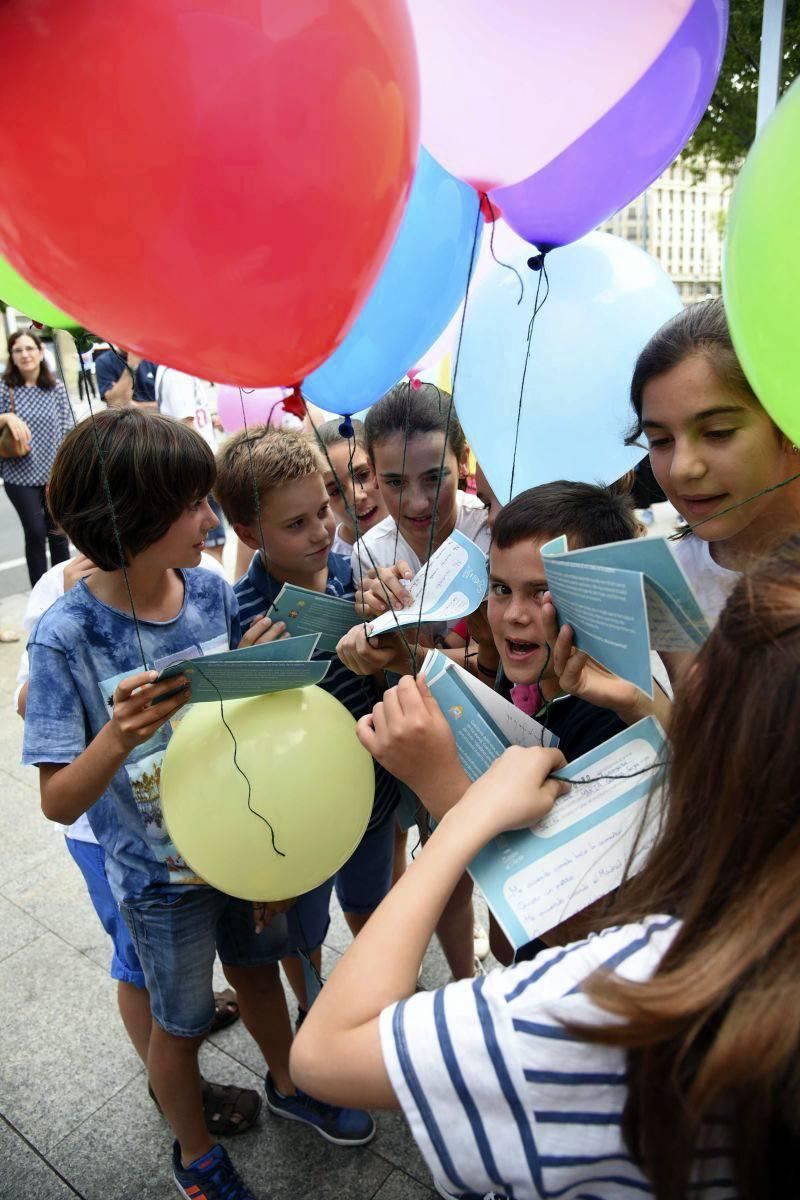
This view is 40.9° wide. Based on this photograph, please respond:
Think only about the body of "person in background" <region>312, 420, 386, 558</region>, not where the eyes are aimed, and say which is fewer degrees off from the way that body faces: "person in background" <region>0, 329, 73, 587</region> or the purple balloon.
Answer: the purple balloon

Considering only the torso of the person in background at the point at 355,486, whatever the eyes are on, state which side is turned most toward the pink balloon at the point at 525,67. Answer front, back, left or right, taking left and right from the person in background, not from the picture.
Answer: front

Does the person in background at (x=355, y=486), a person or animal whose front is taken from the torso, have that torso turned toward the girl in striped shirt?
yes

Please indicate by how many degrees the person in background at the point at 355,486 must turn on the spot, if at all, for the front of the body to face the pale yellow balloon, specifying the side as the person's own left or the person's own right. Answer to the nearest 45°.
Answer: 0° — they already face it

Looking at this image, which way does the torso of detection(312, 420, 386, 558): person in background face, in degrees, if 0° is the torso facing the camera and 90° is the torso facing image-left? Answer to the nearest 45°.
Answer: approximately 0°

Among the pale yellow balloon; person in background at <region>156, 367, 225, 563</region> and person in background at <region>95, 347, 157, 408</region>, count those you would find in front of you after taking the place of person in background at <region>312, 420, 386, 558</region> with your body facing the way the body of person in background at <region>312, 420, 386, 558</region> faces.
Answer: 1

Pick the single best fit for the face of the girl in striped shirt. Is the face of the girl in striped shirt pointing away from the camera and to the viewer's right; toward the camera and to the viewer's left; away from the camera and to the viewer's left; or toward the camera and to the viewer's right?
away from the camera and to the viewer's left

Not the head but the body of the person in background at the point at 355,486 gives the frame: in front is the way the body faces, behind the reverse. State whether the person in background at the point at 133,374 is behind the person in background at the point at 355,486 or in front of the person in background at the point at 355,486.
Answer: behind

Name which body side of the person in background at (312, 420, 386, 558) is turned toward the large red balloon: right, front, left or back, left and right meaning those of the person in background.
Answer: front

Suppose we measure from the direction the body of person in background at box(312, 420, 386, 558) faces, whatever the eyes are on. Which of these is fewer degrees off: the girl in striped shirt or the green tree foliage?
the girl in striped shirt
